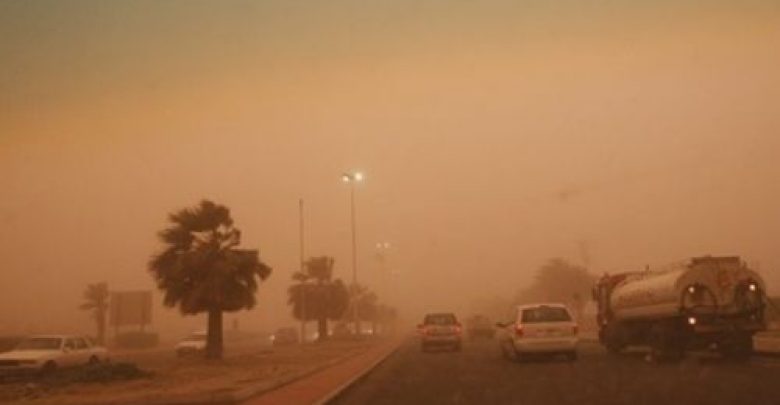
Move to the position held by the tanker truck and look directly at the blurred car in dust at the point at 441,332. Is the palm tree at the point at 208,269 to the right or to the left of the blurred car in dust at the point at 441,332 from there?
left

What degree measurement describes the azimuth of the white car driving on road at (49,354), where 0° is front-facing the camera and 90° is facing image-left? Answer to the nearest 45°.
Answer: approximately 45°

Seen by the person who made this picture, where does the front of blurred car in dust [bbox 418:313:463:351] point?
facing away from the viewer

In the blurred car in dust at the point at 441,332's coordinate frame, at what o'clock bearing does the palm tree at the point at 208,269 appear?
The palm tree is roughly at 8 o'clock from the blurred car in dust.

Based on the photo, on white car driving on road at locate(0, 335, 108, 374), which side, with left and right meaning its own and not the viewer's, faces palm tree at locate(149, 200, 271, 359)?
back

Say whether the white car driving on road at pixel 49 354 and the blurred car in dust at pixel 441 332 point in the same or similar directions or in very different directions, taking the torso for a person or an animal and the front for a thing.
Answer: very different directions

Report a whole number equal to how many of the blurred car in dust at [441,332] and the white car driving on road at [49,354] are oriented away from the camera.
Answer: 1
